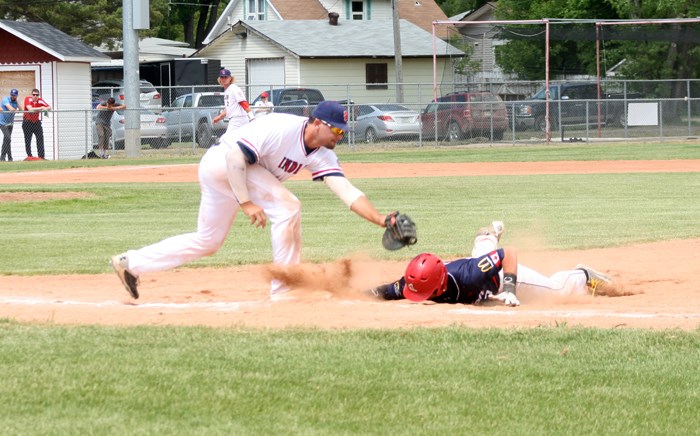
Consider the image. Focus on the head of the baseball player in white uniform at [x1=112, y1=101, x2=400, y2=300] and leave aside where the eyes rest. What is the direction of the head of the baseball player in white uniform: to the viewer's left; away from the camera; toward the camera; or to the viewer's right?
to the viewer's right

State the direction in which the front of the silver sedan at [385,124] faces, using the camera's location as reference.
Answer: facing away from the viewer and to the left of the viewer

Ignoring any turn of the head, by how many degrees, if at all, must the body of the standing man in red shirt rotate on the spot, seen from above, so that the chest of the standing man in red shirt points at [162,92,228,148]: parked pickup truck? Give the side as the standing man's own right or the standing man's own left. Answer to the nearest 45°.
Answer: approximately 135° to the standing man's own left
